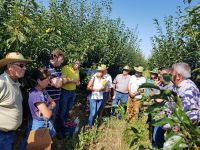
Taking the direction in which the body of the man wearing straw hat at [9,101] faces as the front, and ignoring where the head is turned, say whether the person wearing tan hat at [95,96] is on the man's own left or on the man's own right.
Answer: on the man's own left

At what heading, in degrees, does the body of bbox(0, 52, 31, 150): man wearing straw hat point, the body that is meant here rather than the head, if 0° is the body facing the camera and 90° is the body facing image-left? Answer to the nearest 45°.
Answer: approximately 270°
